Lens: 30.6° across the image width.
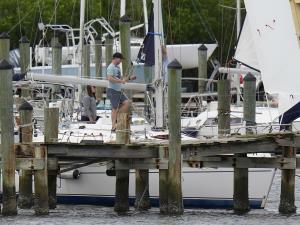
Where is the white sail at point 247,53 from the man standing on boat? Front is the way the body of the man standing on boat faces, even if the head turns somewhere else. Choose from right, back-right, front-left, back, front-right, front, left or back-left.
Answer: front

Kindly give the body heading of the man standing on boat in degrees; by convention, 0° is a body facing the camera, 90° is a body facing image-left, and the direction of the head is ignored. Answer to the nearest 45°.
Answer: approximately 270°

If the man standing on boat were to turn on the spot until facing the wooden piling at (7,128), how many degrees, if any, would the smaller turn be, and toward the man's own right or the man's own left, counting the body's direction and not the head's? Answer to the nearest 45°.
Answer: approximately 135° to the man's own right

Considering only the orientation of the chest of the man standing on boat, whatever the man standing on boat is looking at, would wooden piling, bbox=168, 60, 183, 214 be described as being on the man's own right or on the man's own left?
on the man's own right

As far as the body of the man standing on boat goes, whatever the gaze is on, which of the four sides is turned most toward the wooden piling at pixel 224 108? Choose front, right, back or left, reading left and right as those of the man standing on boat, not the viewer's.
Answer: front

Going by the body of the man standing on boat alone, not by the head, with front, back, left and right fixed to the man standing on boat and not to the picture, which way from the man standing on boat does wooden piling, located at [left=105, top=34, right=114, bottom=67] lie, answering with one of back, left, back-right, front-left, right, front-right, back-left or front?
left

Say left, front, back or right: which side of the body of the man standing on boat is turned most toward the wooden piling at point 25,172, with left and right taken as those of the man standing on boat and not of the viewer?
back
